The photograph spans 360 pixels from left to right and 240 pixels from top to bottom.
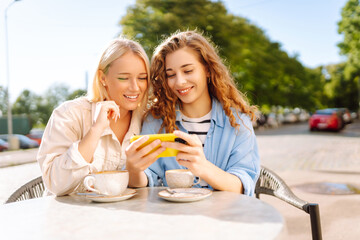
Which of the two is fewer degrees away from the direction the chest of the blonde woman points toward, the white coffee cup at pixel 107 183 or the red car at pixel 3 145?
the white coffee cup

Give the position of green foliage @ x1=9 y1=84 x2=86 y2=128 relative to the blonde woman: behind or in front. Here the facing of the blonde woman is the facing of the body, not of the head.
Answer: behind

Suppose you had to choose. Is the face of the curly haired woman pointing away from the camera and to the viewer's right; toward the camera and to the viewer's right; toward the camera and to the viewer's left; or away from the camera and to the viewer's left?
toward the camera and to the viewer's left

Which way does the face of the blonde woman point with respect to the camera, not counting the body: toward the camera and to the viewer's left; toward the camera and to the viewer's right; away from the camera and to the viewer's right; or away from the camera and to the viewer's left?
toward the camera and to the viewer's right

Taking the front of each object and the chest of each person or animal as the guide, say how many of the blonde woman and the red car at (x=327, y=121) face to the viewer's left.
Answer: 0

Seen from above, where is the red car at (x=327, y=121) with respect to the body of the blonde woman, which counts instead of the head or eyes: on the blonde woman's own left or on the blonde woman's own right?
on the blonde woman's own left

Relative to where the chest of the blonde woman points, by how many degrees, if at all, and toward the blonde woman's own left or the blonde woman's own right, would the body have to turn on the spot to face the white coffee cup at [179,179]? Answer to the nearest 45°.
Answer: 0° — they already face it

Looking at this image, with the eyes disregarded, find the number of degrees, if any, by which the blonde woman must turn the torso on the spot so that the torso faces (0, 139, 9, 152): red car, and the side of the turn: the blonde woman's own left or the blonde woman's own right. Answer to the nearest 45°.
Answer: approximately 135° to the blonde woman's own left

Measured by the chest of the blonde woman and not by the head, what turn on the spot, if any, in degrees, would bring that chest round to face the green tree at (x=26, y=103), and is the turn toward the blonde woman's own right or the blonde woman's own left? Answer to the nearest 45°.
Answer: approximately 135° to the blonde woman's own left

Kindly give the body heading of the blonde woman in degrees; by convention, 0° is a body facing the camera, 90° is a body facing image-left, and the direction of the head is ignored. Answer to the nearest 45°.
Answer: approximately 315°

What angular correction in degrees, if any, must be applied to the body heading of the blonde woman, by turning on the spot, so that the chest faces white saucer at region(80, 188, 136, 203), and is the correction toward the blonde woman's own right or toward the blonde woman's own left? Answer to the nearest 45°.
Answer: approximately 45° to the blonde woman's own right
